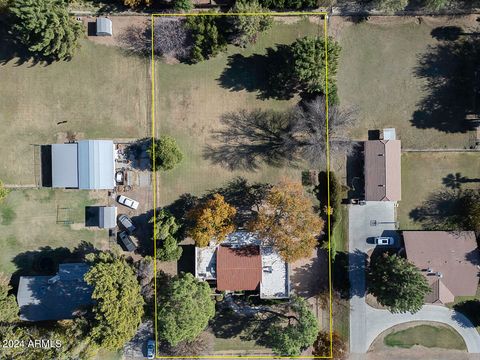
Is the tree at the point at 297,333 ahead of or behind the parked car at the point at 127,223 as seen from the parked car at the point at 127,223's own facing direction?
behind

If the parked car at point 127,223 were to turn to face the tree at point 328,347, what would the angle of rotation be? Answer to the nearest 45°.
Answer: approximately 135° to its right

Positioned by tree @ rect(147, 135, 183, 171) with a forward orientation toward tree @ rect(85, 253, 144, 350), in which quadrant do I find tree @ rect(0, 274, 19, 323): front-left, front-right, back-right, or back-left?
front-right

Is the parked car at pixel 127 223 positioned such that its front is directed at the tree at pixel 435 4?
no

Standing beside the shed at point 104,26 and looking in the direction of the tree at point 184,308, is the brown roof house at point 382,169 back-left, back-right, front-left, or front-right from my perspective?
front-left

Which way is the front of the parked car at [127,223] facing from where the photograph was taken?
facing away from the viewer and to the left of the viewer
